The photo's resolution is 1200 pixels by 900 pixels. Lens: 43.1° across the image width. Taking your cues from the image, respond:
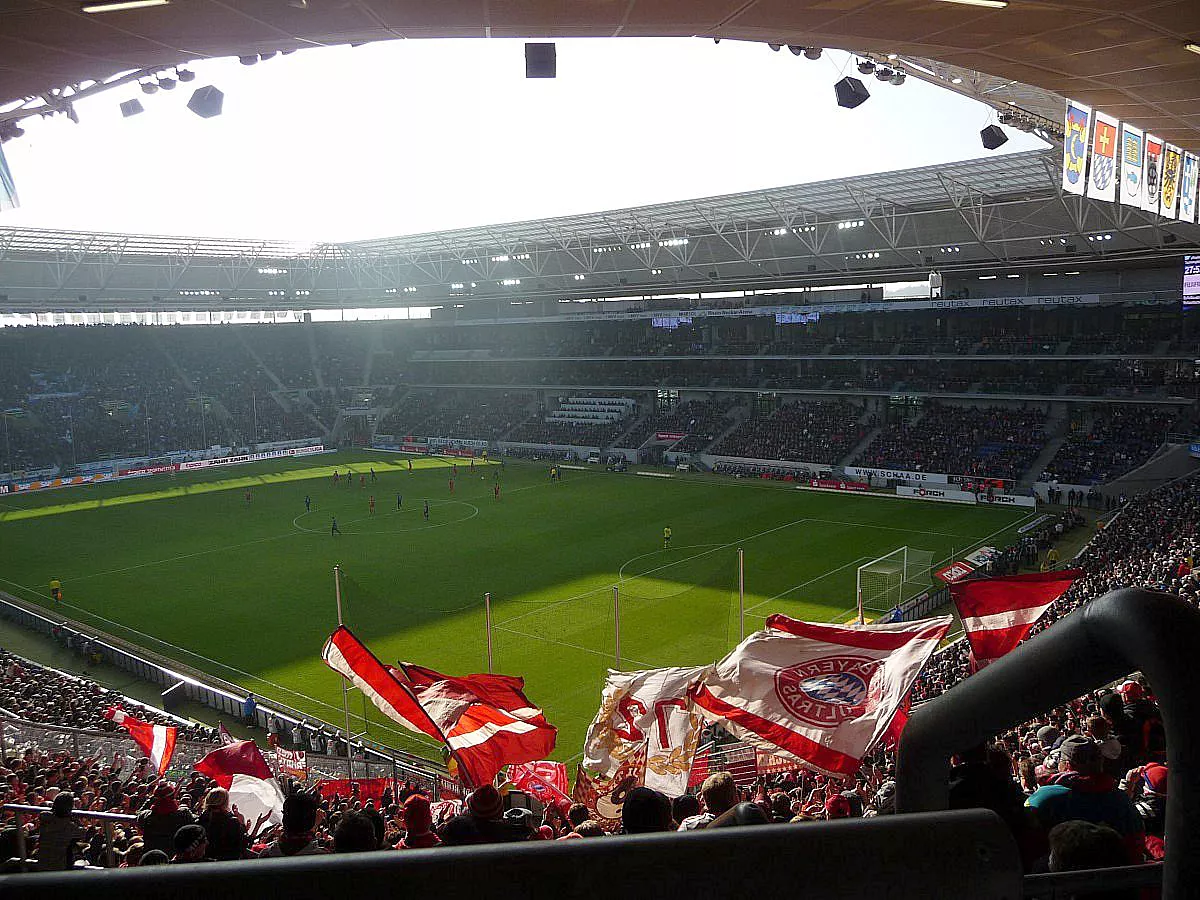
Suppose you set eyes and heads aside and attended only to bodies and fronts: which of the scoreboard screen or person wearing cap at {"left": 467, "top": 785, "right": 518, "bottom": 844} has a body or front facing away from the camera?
the person wearing cap

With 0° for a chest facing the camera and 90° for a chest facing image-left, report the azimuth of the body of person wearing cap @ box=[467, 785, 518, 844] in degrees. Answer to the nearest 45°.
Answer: approximately 180°

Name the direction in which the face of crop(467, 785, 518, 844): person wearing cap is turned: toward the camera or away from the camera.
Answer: away from the camera

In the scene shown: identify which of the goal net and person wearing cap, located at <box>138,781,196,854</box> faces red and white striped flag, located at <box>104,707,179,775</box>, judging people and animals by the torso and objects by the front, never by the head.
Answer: the person wearing cap

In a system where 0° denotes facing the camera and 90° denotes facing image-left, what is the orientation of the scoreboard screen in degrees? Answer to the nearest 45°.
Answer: approximately 45°

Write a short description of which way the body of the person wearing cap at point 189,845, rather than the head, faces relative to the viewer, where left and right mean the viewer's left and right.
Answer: facing away from the viewer

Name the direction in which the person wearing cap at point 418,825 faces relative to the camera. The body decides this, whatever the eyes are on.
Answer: away from the camera

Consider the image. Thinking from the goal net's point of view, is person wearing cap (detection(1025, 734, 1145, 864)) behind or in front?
behind

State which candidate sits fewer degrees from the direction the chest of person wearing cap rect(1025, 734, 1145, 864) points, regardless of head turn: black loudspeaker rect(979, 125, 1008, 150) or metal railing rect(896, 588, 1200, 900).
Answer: the black loudspeaker

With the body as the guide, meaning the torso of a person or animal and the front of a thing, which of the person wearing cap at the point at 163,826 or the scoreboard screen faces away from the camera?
the person wearing cap

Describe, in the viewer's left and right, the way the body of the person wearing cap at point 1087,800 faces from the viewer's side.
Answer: facing away from the viewer and to the left of the viewer

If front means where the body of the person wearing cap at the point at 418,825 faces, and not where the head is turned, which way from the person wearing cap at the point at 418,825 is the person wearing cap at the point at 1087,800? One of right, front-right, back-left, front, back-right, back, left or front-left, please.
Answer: back-right
